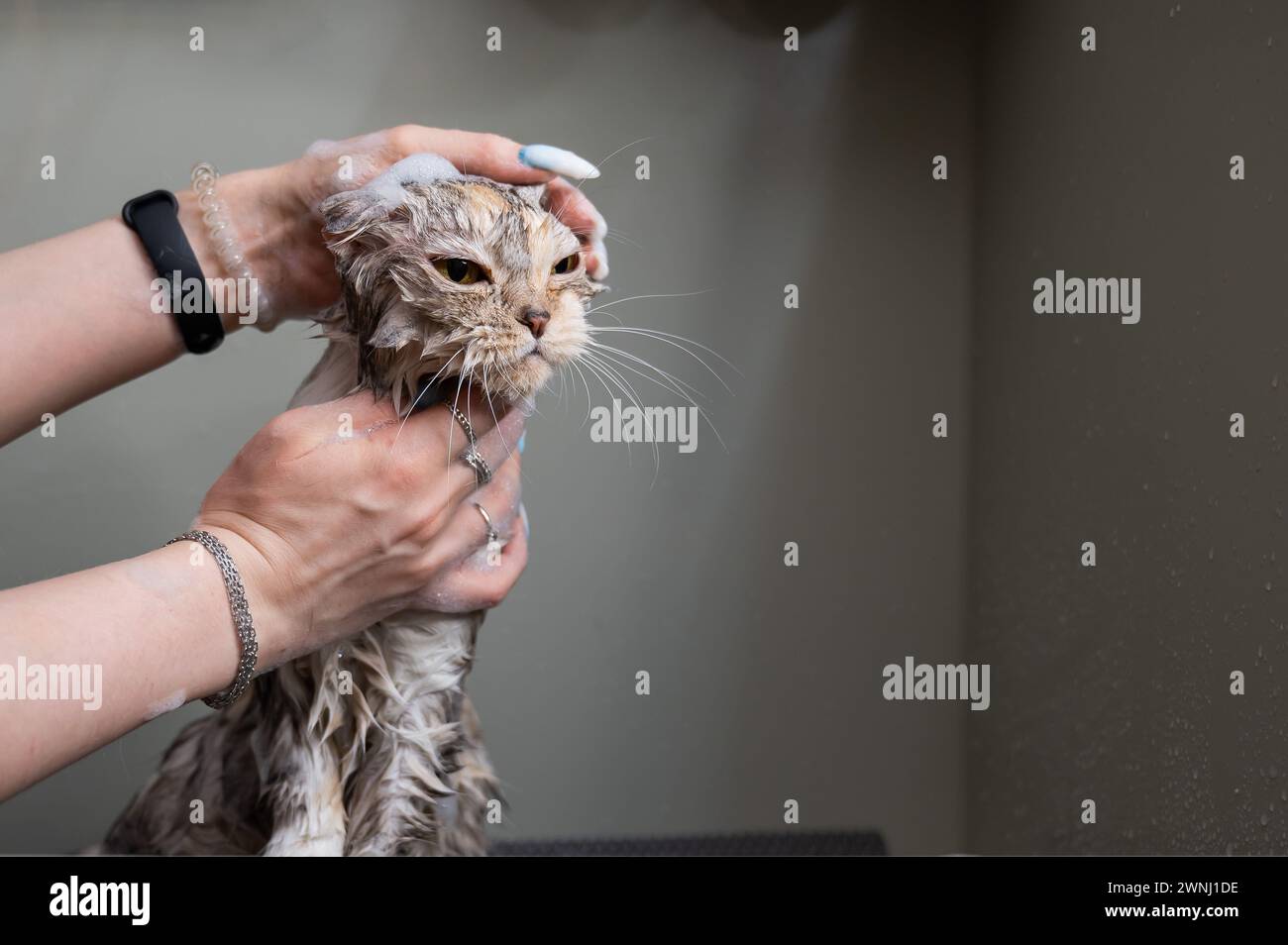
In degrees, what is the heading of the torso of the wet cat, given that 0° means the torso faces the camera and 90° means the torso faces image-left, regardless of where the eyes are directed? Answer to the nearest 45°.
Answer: approximately 315°
